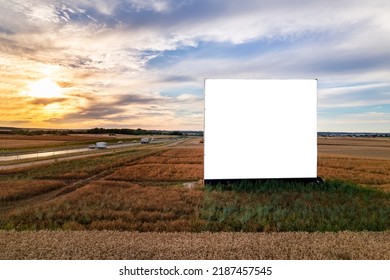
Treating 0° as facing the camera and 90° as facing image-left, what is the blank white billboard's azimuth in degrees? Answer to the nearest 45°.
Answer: approximately 0°
